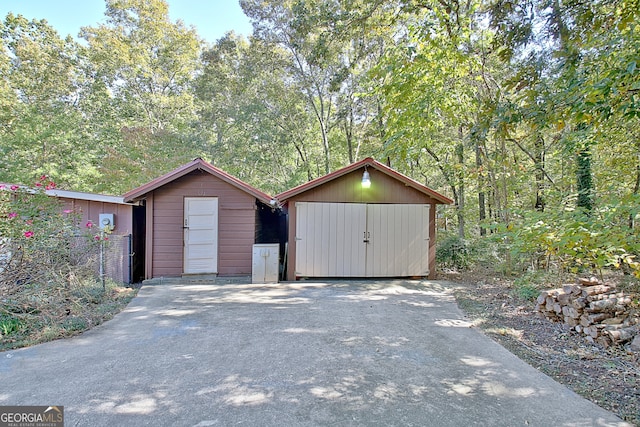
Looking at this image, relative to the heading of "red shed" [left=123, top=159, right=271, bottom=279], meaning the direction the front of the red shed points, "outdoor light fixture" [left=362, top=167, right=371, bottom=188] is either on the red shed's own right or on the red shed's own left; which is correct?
on the red shed's own left

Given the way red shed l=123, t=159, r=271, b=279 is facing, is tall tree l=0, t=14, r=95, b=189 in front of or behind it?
behind

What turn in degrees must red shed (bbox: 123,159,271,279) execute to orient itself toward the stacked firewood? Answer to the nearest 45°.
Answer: approximately 45° to its left

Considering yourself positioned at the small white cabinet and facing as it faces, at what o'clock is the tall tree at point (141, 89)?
The tall tree is roughly at 5 o'clock from the small white cabinet.

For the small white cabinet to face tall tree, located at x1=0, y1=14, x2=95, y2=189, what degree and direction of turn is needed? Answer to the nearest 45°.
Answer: approximately 135° to its right

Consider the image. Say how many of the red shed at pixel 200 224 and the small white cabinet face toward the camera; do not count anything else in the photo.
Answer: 2
